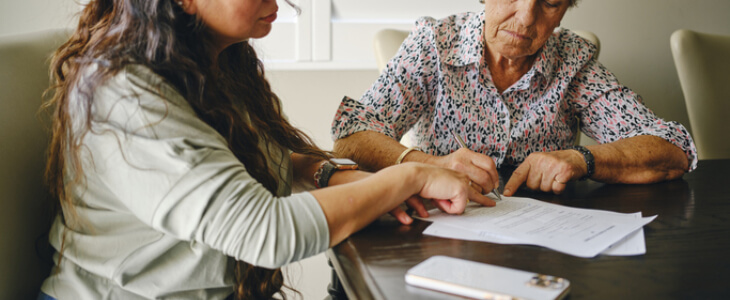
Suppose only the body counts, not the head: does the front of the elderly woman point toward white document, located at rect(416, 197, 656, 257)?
yes

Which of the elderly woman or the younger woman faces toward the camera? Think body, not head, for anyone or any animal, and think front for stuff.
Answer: the elderly woman

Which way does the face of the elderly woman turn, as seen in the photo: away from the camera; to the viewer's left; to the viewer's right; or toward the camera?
toward the camera

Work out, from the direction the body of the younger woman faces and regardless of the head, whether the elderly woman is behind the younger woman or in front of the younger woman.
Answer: in front

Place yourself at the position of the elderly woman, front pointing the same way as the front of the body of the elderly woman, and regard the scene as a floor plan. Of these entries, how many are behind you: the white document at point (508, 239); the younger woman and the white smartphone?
0

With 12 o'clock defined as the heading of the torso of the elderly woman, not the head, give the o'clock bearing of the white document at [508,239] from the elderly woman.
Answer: The white document is roughly at 12 o'clock from the elderly woman.

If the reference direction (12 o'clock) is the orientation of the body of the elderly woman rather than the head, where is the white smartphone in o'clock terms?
The white smartphone is roughly at 12 o'clock from the elderly woman.

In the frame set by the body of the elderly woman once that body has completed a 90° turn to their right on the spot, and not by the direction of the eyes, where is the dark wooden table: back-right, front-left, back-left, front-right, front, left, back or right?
left

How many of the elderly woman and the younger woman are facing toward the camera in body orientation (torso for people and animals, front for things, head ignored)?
1

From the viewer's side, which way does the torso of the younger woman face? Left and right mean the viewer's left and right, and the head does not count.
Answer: facing to the right of the viewer

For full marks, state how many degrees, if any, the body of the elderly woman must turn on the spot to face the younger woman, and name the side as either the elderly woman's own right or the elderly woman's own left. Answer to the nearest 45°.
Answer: approximately 45° to the elderly woman's own right

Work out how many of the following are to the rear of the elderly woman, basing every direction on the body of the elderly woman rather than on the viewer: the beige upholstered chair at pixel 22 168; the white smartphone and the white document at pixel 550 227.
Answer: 0

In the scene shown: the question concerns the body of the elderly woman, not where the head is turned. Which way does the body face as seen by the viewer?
toward the camera

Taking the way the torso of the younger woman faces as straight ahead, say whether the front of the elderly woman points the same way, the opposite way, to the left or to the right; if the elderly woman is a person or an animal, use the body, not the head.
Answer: to the right
